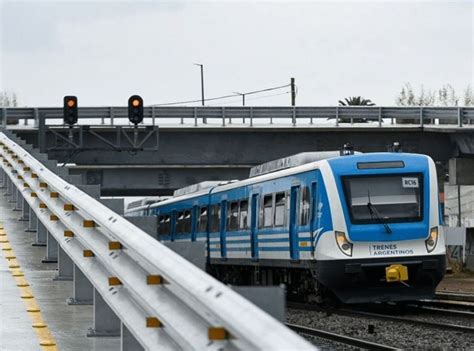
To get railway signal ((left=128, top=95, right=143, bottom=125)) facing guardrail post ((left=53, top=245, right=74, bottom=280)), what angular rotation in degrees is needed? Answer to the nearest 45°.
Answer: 0° — it already faces it

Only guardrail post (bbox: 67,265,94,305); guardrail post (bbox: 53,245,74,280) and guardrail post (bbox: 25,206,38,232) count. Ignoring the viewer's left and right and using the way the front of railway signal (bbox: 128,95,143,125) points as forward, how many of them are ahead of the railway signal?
3

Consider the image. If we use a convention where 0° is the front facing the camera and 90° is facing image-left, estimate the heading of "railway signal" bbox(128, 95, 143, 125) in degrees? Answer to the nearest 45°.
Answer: approximately 0°

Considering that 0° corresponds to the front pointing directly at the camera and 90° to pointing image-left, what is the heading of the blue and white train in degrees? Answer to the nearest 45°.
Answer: approximately 315°

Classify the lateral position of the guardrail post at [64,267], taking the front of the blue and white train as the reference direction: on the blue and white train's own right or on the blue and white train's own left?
on the blue and white train's own right

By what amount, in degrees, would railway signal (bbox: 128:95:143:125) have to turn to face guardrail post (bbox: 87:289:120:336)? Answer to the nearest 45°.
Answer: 0° — it already faces it

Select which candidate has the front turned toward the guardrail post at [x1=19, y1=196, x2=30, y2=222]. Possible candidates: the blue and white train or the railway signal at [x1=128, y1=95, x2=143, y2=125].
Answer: the railway signal

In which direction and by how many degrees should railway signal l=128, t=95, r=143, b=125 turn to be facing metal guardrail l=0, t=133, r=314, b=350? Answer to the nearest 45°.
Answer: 0° — it already faces it

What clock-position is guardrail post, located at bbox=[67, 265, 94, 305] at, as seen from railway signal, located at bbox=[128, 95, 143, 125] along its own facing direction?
The guardrail post is roughly at 12 o'clock from the railway signal.

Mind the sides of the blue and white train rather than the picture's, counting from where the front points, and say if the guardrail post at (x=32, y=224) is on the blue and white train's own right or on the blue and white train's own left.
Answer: on the blue and white train's own right

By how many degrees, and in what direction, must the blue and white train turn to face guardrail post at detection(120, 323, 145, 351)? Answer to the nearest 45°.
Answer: approximately 45° to its right
